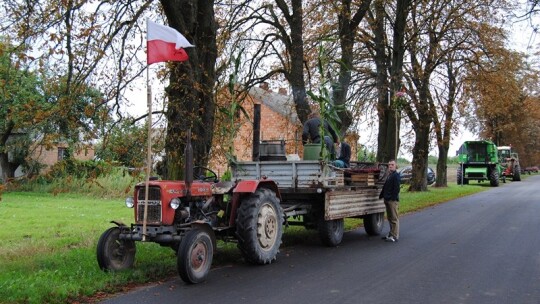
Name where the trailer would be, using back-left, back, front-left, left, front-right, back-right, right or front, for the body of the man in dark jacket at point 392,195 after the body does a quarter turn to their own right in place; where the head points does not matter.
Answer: back-left

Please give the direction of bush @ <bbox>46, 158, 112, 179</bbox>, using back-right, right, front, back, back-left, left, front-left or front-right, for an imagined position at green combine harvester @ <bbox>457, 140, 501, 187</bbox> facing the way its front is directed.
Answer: right

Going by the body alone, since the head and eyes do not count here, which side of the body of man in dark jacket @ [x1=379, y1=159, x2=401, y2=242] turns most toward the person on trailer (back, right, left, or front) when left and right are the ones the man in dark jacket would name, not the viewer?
front

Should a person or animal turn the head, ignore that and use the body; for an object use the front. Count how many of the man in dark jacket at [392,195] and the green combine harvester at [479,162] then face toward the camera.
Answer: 1

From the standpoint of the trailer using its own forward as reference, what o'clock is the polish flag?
The polish flag is roughly at 12 o'clock from the trailer.

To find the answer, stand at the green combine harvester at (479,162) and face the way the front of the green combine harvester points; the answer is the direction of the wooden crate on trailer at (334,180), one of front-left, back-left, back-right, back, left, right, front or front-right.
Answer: front

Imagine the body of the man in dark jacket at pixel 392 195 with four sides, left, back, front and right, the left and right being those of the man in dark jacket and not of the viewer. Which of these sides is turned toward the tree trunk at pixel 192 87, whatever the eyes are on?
front

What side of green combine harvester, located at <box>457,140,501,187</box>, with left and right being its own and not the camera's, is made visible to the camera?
front

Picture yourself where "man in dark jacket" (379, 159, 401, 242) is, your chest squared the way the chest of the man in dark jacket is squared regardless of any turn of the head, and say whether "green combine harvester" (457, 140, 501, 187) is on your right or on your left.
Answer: on your right

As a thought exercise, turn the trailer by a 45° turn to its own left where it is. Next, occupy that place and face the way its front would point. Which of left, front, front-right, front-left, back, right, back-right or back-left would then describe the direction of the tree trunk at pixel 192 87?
right

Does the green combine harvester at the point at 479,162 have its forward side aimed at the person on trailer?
yes

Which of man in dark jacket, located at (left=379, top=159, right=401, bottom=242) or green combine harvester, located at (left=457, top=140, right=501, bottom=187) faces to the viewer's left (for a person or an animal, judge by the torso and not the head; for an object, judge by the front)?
the man in dark jacket

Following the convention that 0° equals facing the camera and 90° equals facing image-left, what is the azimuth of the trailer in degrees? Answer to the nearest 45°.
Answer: approximately 45°

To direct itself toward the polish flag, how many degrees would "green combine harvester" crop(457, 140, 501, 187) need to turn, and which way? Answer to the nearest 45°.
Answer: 0° — it already faces it

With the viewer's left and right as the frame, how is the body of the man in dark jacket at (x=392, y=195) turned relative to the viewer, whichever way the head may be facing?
facing to the left of the viewer
